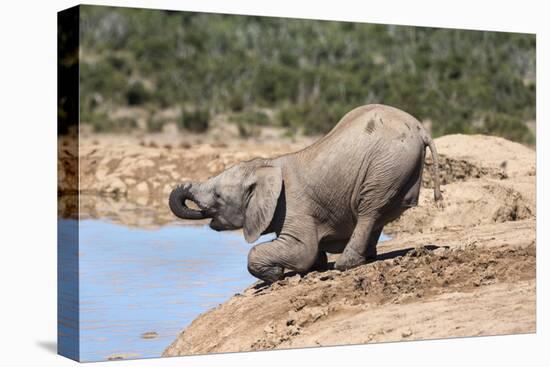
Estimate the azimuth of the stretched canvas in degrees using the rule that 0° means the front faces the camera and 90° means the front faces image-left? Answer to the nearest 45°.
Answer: approximately 315°
